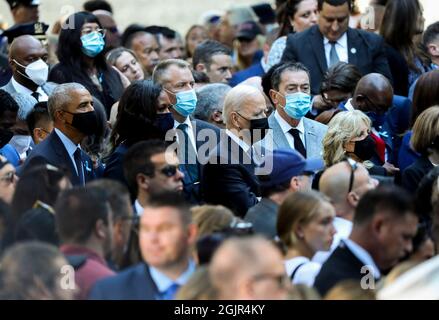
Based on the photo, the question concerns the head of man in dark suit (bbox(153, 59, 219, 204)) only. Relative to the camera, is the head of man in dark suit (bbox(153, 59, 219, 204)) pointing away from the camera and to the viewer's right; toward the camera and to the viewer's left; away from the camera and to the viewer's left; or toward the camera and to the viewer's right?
toward the camera and to the viewer's right

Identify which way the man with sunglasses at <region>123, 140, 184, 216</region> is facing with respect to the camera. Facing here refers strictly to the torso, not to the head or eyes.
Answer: to the viewer's right

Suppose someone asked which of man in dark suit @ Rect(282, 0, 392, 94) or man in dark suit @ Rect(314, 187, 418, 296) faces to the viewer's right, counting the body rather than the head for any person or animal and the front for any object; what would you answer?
man in dark suit @ Rect(314, 187, 418, 296)

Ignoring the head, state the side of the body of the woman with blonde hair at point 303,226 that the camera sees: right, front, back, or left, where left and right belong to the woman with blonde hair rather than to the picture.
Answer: right

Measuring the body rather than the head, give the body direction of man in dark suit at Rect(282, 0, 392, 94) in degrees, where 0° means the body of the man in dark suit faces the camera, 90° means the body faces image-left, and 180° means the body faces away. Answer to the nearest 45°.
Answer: approximately 0°

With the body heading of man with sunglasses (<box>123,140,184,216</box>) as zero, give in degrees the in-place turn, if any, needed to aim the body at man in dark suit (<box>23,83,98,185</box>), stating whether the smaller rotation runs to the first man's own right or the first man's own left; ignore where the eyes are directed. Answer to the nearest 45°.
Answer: approximately 135° to the first man's own left

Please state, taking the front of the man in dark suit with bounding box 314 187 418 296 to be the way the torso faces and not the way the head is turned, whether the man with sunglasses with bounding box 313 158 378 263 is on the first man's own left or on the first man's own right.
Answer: on the first man's own left

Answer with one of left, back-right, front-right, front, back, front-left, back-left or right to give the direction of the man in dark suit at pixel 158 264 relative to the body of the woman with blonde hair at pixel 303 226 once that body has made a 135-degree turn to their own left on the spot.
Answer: left

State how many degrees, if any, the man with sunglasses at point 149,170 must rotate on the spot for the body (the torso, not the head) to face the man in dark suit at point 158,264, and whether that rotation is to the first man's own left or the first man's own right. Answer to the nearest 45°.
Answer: approximately 90° to the first man's own right

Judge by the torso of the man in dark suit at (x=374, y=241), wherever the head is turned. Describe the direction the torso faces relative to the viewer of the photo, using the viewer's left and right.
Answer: facing to the right of the viewer
